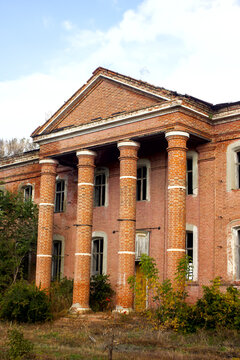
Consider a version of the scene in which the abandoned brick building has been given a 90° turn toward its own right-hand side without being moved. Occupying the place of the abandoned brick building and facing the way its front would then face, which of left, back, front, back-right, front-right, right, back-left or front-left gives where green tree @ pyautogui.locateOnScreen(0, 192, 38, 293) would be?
front

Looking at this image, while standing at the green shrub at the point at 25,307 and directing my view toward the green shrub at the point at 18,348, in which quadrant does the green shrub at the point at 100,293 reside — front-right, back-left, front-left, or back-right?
back-left

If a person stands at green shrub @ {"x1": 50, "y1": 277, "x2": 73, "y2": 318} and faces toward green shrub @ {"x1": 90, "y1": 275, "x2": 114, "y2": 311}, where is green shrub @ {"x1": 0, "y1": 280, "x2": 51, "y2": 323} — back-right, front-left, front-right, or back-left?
back-right

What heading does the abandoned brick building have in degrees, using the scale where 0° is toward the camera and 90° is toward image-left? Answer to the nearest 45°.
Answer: approximately 45°

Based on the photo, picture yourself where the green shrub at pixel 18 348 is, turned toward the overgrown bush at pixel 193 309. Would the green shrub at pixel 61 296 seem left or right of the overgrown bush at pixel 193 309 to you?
left
